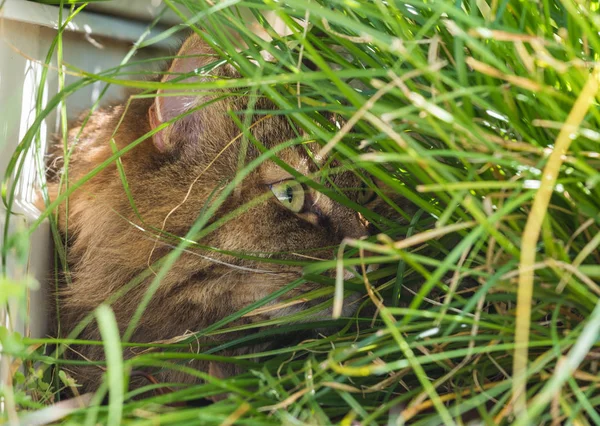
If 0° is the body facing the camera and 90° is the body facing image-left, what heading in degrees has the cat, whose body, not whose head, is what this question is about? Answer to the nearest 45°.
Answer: approximately 270°
